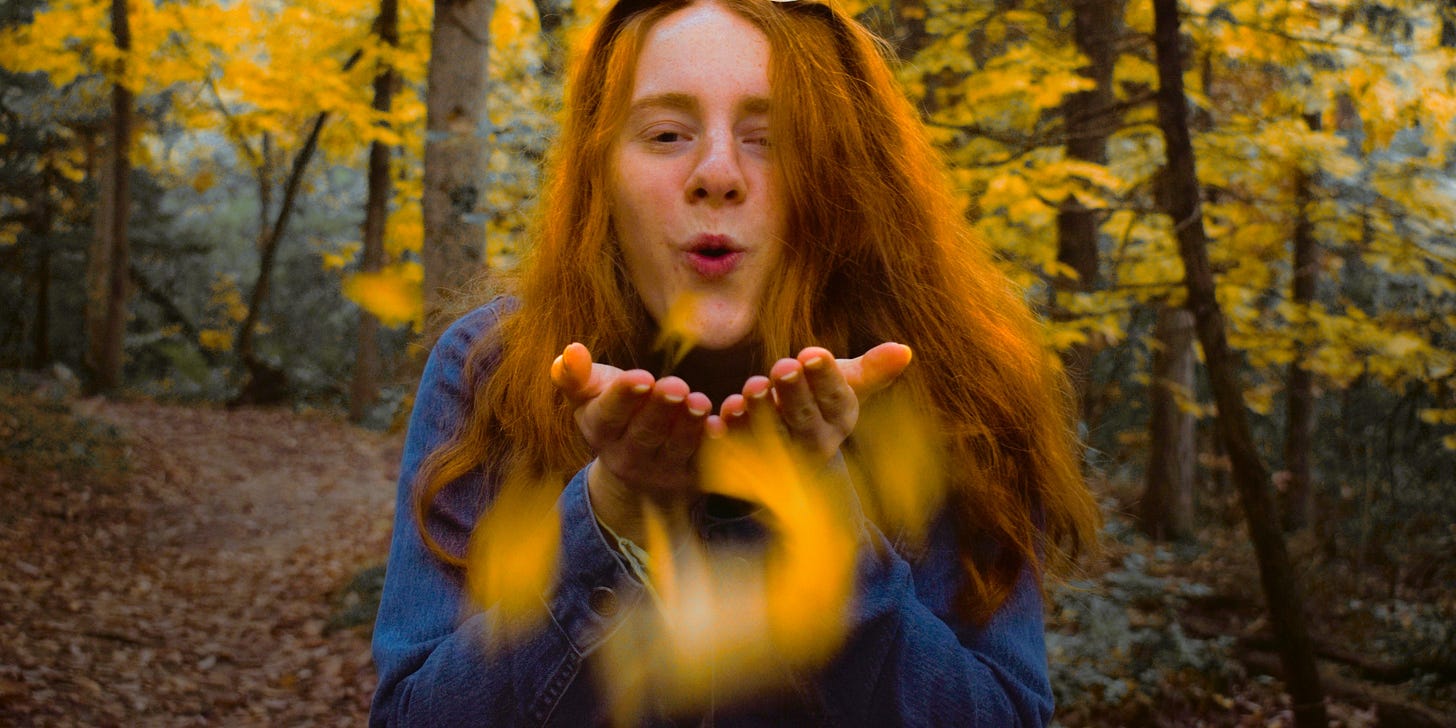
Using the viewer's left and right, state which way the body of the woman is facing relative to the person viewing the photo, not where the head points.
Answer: facing the viewer

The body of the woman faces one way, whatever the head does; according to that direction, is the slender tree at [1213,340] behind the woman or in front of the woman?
behind

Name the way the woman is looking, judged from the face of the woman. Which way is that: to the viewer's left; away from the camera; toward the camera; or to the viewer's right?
toward the camera

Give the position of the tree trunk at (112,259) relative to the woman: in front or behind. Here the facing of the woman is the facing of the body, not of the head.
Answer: behind

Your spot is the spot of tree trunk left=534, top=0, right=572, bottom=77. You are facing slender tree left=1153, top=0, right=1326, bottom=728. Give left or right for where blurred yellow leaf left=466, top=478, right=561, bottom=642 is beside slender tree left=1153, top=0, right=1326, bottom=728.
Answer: right

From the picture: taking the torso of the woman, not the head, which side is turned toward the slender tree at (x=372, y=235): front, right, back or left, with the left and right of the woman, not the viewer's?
back

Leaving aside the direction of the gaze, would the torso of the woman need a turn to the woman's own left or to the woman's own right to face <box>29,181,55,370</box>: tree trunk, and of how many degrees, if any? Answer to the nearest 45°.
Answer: approximately 135° to the woman's own right

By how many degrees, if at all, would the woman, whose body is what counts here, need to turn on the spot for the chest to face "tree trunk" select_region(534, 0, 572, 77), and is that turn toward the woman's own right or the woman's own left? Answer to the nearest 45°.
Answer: approximately 180°
